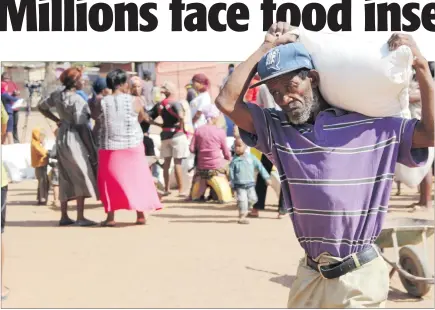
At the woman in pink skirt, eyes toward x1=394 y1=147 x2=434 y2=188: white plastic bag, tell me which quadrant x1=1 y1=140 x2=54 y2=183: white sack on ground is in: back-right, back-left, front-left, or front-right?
back-left

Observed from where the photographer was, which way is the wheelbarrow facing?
facing the viewer and to the right of the viewer

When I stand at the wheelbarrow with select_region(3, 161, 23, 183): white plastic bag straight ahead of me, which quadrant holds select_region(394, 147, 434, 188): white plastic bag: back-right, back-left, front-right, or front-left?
front-right

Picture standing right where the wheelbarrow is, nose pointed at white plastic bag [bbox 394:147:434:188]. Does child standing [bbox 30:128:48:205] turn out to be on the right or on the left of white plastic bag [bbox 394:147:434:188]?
left

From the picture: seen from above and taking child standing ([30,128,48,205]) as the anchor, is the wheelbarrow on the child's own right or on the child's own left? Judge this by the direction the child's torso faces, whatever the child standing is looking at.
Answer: on the child's own right

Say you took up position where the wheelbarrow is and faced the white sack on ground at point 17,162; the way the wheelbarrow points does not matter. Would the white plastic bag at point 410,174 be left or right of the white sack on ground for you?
right

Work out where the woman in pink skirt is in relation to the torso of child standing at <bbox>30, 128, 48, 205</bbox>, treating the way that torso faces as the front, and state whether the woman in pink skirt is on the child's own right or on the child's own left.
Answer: on the child's own right

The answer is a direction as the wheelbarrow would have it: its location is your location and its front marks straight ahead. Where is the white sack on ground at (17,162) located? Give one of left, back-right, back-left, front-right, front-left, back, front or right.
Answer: back

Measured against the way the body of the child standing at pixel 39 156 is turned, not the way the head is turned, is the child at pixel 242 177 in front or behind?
in front

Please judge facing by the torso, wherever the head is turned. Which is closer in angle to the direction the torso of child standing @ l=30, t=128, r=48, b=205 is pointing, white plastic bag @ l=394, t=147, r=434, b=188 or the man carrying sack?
the white plastic bag

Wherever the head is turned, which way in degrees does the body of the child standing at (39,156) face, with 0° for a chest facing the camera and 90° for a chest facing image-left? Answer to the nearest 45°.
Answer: approximately 270°
